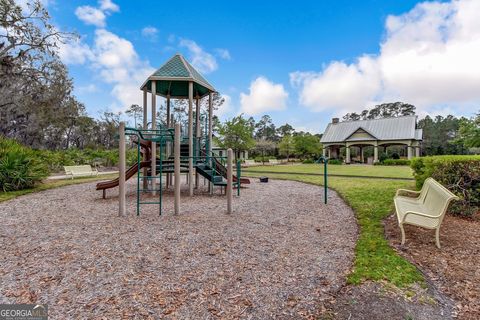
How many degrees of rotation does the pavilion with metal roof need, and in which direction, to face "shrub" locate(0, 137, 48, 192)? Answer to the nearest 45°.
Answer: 0° — it already faces it

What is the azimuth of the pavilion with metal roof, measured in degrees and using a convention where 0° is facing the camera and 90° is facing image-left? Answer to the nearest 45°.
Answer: approximately 0°

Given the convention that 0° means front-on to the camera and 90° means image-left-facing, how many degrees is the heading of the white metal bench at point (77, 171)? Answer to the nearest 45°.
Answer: approximately 315°

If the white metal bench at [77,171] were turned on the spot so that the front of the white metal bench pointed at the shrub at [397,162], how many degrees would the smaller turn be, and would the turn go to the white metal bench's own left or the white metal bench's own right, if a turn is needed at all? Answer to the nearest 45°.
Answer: approximately 45° to the white metal bench's own left

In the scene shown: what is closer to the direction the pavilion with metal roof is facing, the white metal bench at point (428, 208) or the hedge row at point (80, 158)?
the white metal bench
